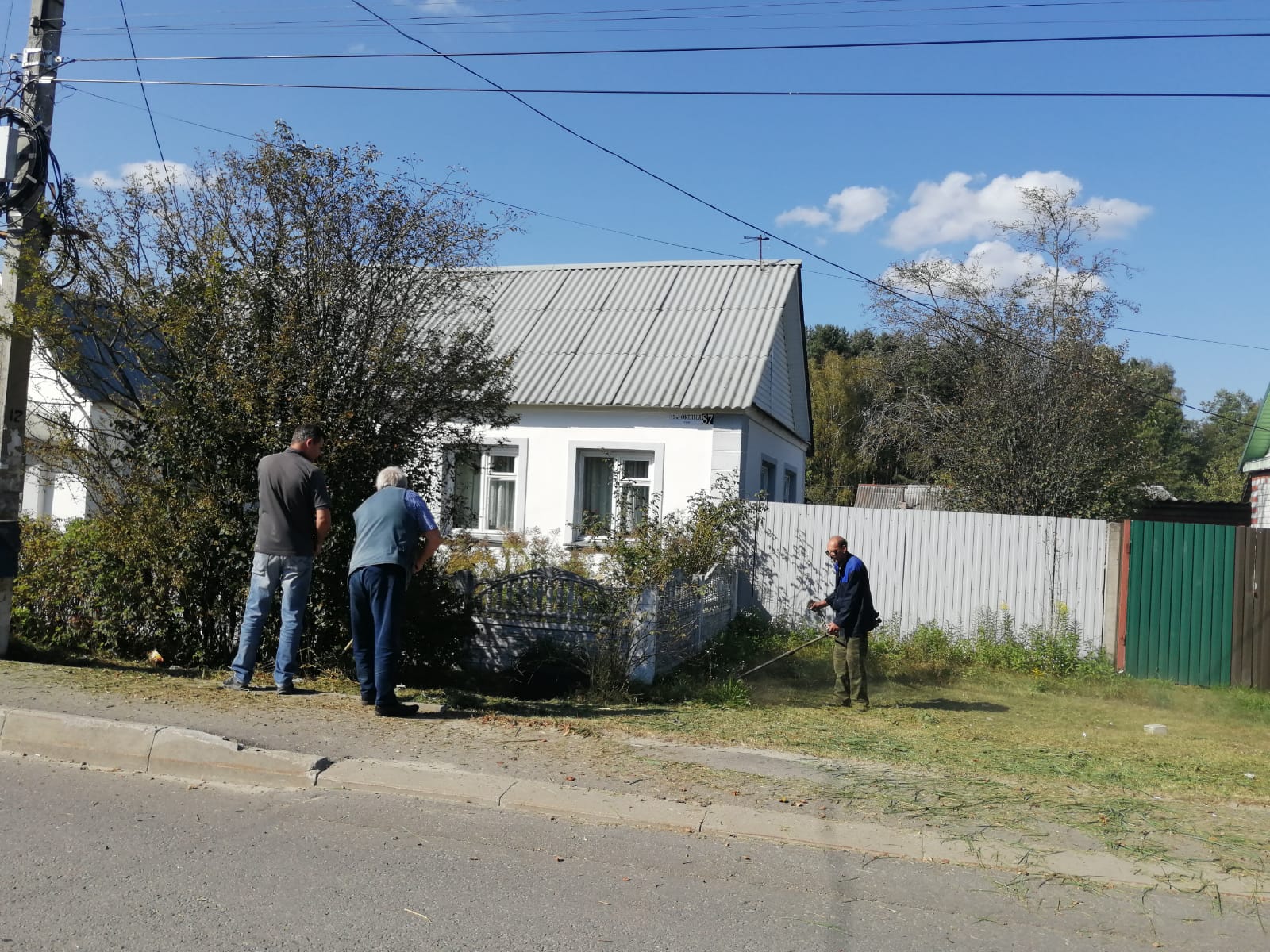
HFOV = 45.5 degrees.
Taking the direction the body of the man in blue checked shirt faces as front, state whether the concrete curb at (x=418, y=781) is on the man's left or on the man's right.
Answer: on the man's right

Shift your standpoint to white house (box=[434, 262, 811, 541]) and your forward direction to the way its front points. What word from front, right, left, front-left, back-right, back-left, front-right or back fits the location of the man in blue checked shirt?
front

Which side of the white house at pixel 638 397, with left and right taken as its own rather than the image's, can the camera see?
front

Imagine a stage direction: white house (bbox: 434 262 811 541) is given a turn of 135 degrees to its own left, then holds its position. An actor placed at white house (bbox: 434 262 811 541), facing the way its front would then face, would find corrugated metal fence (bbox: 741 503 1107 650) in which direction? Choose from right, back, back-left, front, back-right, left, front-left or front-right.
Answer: right

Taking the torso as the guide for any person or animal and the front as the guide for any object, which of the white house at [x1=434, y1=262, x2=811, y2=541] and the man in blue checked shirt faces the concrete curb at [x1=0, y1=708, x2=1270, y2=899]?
the white house

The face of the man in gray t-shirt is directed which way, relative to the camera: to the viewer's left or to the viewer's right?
to the viewer's right

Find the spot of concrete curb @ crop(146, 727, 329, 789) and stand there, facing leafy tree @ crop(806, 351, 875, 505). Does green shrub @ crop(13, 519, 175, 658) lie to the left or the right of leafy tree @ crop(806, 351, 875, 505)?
left

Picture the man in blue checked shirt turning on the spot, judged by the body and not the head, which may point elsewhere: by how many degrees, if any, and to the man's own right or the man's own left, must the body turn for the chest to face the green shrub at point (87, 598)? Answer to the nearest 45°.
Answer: approximately 90° to the man's own left

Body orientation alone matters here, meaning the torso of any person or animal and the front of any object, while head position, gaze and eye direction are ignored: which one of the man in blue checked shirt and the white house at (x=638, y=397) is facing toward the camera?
the white house

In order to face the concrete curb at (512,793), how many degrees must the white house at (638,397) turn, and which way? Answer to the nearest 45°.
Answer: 0° — it already faces it

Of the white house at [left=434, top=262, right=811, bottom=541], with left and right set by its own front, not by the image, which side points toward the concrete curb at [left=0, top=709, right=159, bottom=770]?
front

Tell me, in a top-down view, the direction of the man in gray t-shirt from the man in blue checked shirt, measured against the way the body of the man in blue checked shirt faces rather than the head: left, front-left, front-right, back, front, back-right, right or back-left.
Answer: left

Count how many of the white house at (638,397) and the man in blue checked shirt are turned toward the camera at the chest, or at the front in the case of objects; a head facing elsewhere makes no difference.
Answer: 1

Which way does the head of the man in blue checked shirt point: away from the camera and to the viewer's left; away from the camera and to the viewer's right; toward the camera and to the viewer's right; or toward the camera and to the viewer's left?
away from the camera and to the viewer's right
